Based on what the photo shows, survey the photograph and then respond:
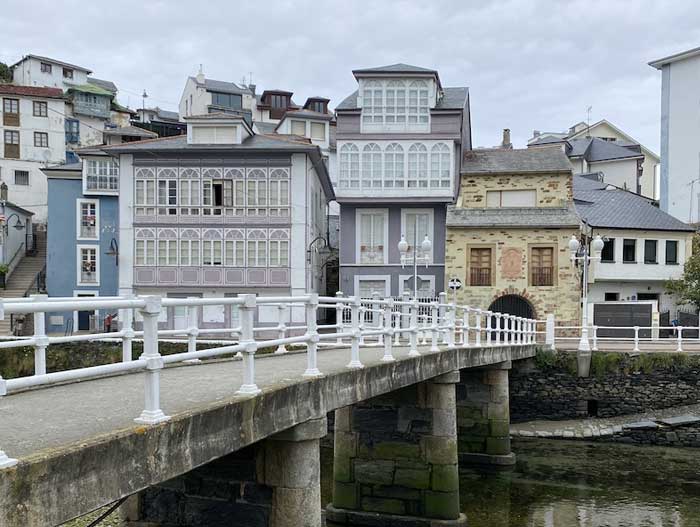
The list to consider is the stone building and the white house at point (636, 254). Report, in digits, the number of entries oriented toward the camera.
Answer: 2

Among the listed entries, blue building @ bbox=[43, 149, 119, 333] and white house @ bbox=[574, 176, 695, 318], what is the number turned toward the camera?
2

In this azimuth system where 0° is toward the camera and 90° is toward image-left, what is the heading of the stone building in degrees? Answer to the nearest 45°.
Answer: approximately 0°

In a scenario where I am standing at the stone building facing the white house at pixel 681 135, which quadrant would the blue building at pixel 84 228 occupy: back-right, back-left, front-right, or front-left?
back-left

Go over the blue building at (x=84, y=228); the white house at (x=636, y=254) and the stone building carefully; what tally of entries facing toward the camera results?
3

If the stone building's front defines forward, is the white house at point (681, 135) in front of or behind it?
behind

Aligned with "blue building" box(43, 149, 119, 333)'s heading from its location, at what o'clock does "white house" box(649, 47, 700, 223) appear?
The white house is roughly at 9 o'clock from the blue building.

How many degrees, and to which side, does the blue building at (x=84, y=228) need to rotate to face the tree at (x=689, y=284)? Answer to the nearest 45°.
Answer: approximately 45° to its left

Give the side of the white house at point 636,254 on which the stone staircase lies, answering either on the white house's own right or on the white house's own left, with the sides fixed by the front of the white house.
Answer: on the white house's own right

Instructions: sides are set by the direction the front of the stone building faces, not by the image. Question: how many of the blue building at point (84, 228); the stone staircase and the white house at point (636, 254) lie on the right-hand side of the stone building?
2

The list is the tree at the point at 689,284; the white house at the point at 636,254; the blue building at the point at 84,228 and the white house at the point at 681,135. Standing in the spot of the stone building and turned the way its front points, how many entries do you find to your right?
1
